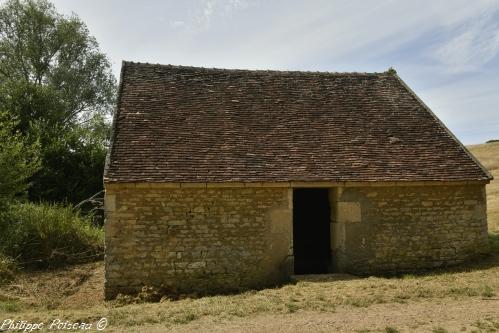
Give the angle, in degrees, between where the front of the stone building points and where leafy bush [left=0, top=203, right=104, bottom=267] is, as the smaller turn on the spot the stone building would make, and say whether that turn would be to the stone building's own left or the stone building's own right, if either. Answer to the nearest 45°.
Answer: approximately 90° to the stone building's own right

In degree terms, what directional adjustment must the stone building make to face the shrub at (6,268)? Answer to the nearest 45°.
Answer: approximately 90° to its right

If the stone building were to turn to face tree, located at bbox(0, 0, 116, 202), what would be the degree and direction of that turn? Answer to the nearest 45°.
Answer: approximately 135° to its right

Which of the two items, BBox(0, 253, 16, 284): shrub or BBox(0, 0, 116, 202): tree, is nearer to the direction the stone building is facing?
the shrub

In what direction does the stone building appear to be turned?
toward the camera
